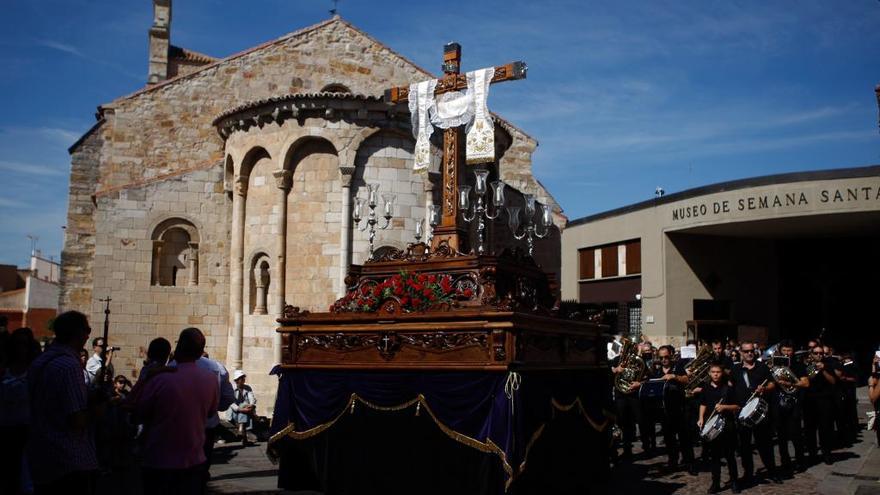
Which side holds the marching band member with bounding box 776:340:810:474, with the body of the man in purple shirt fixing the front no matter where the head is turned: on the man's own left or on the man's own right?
on the man's own right

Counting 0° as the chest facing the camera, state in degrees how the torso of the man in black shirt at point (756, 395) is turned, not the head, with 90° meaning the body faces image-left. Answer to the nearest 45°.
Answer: approximately 0°

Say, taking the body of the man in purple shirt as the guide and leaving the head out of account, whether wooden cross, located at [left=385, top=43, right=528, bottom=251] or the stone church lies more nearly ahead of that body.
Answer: the stone church

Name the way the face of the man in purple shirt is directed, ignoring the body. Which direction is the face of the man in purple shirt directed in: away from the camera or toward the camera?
away from the camera

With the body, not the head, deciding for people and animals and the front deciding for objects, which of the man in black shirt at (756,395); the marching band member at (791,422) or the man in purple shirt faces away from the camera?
the man in purple shirt

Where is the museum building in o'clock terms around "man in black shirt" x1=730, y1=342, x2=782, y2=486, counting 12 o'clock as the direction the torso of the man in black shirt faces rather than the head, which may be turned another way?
The museum building is roughly at 6 o'clock from the man in black shirt.

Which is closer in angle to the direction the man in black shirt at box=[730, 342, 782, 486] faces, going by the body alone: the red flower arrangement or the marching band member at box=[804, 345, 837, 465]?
the red flower arrangement

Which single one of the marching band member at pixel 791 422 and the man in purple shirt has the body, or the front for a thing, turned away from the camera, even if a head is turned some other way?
the man in purple shirt

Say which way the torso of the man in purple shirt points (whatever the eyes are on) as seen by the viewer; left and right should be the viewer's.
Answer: facing away from the viewer

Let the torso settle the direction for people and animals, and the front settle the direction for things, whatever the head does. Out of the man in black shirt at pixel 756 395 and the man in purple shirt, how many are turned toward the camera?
1
